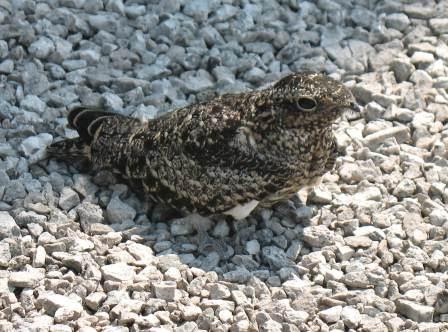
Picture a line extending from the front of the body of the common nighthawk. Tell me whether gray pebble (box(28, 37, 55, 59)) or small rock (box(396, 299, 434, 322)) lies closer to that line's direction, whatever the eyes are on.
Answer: the small rock

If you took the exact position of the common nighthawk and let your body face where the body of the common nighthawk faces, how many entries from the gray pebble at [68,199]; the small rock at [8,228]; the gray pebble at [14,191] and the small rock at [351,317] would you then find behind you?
3

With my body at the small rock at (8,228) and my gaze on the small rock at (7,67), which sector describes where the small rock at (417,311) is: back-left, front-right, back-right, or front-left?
back-right

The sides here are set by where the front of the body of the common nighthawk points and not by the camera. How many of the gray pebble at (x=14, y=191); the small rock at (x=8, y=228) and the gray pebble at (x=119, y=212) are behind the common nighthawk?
3

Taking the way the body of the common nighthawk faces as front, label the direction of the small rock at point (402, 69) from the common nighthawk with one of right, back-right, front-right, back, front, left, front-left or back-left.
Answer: front-left

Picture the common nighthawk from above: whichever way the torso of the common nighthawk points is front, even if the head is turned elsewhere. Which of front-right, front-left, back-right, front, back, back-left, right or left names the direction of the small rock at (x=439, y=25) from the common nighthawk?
front-left

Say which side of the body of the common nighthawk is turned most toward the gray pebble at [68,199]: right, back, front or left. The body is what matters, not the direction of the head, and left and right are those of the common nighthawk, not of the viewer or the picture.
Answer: back

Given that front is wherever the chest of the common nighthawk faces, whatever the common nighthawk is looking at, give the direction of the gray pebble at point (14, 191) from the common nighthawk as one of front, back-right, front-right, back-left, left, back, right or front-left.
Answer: back

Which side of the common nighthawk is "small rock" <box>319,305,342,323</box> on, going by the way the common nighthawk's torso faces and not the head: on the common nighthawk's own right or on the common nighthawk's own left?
on the common nighthawk's own right

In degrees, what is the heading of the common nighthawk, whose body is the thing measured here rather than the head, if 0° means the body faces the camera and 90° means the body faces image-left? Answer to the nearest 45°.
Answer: approximately 270°

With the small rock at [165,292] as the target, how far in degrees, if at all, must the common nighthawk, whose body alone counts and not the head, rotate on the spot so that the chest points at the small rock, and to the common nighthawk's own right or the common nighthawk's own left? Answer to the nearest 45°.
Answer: approximately 135° to the common nighthawk's own right

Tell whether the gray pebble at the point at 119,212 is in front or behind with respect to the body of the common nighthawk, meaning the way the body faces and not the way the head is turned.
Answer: behind

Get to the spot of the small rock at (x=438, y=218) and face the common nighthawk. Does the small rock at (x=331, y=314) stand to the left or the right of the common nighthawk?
left

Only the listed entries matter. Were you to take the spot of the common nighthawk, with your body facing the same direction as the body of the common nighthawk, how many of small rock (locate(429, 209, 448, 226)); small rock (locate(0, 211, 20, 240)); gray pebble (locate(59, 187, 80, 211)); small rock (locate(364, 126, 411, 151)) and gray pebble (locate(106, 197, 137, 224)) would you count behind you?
3

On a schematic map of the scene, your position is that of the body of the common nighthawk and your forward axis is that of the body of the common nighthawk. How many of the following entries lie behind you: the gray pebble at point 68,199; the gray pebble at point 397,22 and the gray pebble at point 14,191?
2

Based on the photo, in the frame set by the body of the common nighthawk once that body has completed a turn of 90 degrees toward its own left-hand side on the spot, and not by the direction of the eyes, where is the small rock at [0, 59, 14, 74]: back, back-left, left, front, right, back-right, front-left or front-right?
front-left

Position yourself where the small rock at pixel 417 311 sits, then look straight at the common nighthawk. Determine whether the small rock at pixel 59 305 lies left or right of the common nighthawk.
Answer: left
